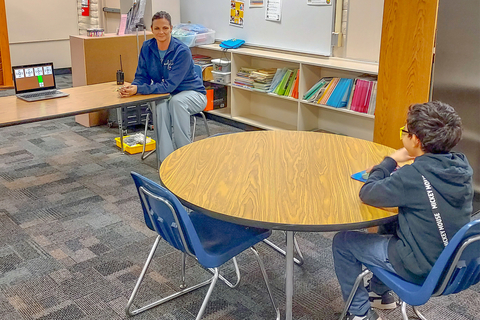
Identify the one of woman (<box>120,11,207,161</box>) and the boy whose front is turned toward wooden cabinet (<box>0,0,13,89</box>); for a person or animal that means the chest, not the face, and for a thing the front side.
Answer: the boy

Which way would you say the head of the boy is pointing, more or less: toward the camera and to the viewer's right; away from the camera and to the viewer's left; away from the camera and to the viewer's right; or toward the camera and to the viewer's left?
away from the camera and to the viewer's left

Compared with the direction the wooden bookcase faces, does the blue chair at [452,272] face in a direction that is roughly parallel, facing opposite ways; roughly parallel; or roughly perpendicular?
roughly perpendicular

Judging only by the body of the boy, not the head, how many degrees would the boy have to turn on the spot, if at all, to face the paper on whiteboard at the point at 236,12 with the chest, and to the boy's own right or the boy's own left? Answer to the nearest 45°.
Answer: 0° — they already face it

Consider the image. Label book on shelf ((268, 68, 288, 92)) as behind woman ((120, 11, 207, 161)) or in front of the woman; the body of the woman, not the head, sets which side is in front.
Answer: behind
